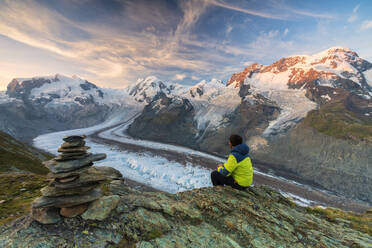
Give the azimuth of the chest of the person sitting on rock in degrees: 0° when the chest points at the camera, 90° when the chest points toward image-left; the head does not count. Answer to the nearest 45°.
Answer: approximately 135°

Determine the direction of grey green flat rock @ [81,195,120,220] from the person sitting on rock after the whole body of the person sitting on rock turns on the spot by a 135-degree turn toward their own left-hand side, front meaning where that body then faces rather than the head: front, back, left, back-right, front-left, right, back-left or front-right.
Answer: front-right
